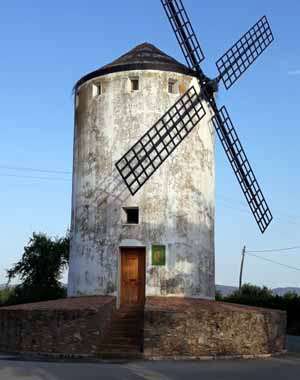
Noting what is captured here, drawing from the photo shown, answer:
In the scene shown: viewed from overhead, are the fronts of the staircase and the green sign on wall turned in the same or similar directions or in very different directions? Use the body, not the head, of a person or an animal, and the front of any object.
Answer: same or similar directions

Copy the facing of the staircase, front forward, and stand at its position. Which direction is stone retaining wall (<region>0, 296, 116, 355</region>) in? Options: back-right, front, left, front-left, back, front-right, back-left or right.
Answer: right

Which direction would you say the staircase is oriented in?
toward the camera

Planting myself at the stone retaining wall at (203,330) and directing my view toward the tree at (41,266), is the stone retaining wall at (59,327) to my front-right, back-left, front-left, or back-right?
front-left

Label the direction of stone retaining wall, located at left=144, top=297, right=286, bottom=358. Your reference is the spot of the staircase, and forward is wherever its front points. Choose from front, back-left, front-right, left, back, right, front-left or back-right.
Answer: left

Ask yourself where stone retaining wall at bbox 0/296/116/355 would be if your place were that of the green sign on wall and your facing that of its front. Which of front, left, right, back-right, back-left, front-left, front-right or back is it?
front-right

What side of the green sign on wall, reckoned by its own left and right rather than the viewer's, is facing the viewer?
front

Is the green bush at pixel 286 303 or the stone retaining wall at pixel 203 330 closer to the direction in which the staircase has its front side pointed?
the stone retaining wall

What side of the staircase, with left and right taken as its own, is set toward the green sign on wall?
back

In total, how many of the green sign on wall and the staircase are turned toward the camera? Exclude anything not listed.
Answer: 2

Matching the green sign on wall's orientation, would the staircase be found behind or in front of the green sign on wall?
in front

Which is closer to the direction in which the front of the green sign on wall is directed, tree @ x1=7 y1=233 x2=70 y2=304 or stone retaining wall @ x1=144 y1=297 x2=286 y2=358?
the stone retaining wall
